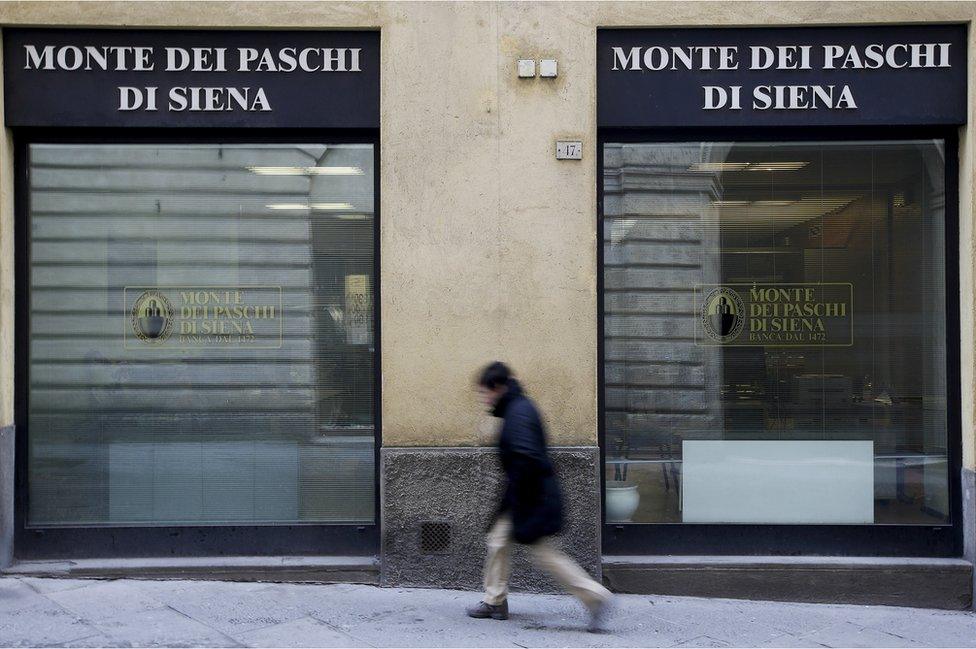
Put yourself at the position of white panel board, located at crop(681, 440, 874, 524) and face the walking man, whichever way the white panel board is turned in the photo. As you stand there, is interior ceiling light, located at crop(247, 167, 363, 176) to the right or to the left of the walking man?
right

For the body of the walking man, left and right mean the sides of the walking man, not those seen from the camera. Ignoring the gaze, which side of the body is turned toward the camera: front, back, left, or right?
left

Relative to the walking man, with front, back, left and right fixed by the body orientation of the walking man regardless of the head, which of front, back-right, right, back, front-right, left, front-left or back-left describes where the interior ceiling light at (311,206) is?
front-right

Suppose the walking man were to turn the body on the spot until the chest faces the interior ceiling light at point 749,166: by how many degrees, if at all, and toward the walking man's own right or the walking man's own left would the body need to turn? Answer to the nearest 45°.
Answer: approximately 135° to the walking man's own right

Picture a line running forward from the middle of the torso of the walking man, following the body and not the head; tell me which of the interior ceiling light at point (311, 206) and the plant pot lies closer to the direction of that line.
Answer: the interior ceiling light

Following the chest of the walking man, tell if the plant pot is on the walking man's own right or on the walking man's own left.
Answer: on the walking man's own right

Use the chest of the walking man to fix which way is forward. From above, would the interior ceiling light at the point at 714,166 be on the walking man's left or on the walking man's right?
on the walking man's right

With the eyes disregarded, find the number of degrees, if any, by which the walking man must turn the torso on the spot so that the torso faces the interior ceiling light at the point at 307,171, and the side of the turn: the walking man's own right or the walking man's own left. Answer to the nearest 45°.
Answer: approximately 45° to the walking man's own right

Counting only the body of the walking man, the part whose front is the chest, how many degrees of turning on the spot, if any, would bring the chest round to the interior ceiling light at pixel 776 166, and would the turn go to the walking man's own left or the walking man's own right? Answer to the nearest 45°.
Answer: approximately 135° to the walking man's own right
